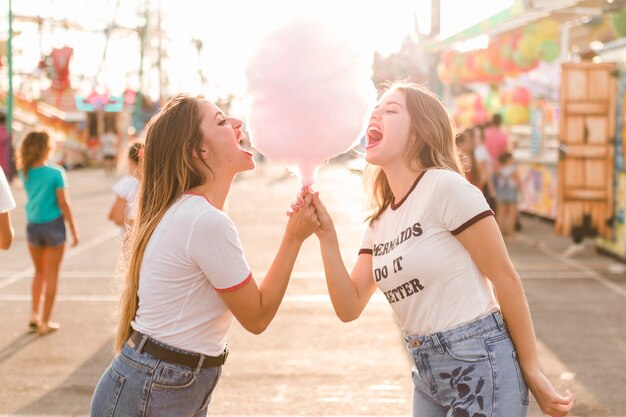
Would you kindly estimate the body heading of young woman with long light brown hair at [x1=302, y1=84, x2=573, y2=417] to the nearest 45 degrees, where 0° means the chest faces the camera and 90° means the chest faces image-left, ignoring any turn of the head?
approximately 45°

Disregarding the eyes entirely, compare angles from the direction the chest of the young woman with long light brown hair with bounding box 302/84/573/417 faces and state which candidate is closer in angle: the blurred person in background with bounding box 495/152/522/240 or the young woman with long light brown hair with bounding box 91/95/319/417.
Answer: the young woman with long light brown hair

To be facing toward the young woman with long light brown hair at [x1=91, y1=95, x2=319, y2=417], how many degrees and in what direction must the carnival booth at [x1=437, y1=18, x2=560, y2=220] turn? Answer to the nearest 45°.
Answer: approximately 45° to its left

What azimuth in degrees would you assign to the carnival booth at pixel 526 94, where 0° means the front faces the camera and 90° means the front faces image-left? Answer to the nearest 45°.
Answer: approximately 45°

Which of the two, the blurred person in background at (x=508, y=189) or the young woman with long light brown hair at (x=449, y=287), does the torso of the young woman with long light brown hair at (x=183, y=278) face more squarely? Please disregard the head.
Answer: the young woman with long light brown hair

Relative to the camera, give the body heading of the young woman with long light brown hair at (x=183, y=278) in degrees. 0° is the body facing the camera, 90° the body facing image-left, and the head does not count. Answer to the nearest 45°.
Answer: approximately 270°

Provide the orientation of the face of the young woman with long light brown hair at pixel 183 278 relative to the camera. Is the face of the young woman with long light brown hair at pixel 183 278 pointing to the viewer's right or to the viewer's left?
to the viewer's right
